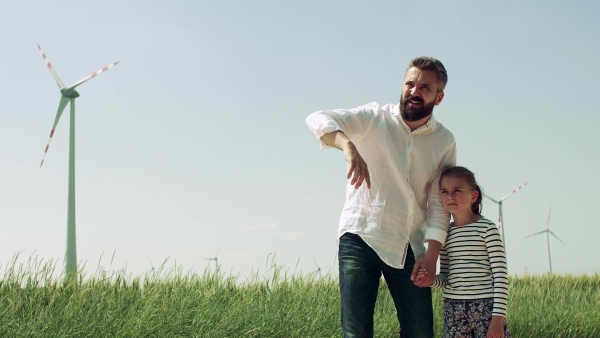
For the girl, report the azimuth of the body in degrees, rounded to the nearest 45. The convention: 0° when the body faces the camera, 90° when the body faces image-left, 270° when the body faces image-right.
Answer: approximately 45°
